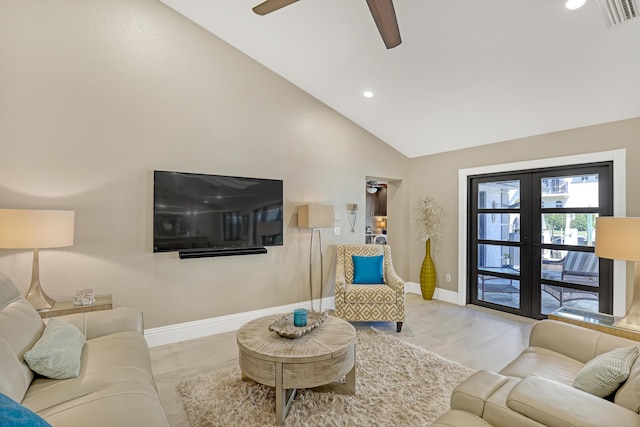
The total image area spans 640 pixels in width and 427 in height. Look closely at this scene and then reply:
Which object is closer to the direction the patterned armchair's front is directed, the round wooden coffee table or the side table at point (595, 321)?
the round wooden coffee table

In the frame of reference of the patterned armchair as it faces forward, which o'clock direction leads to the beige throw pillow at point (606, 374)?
The beige throw pillow is roughly at 11 o'clock from the patterned armchair.

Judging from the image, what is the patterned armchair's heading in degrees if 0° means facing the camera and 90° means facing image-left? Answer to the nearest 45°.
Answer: approximately 0°

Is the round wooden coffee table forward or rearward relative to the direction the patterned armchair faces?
forward

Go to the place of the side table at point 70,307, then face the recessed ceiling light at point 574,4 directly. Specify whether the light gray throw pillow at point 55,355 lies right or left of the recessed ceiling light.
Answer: right

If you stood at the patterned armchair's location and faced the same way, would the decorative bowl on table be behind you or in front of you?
in front
